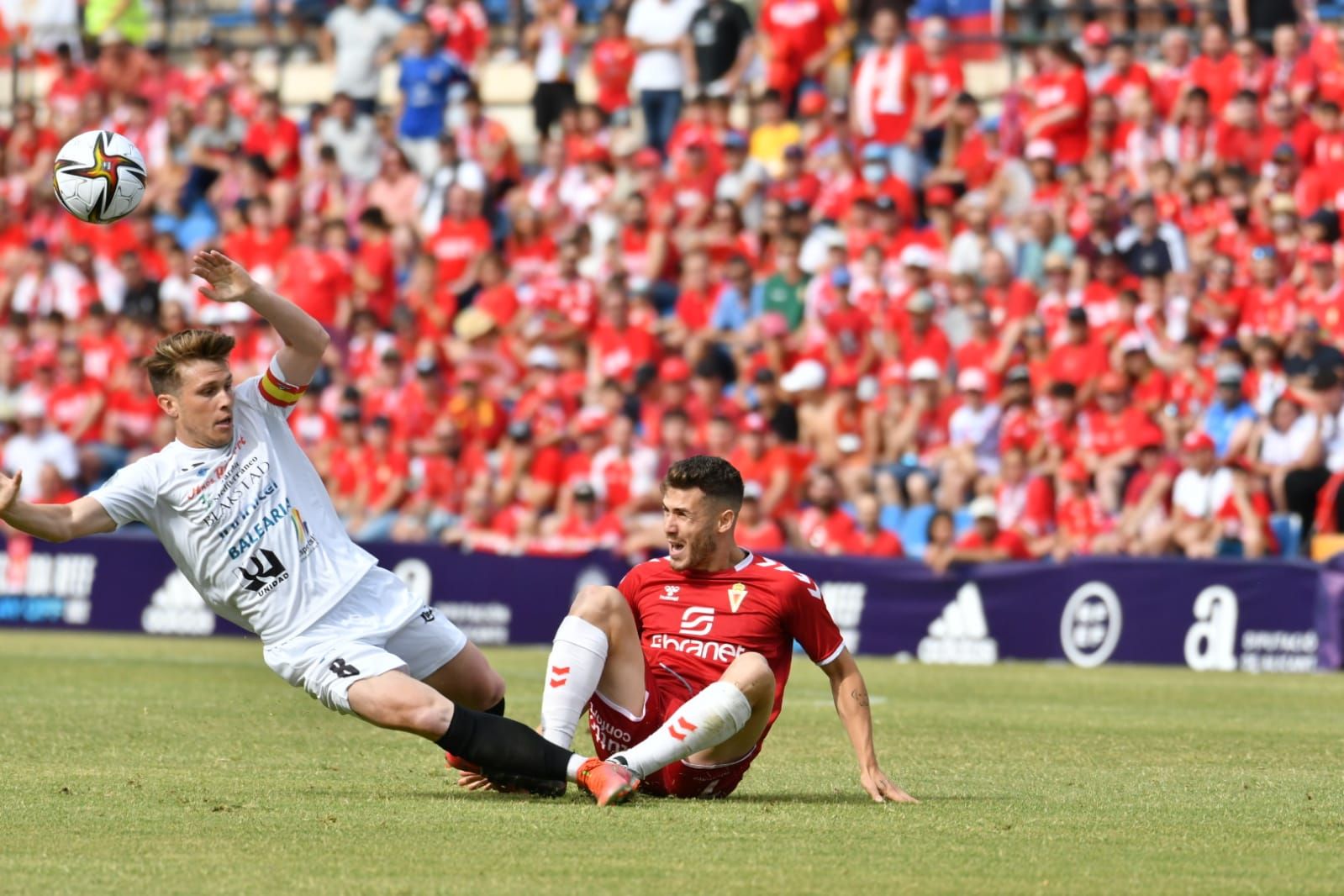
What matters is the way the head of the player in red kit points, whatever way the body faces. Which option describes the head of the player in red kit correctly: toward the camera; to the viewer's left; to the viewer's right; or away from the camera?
to the viewer's left

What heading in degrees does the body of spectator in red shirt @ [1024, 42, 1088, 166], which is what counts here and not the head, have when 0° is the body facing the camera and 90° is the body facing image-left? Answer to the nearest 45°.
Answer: approximately 45°

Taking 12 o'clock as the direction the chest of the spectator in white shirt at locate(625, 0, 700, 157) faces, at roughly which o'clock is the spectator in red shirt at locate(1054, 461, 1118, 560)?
The spectator in red shirt is roughly at 11 o'clock from the spectator in white shirt.

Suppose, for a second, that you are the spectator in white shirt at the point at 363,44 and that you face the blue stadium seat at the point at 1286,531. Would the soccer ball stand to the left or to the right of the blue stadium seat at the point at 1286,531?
right

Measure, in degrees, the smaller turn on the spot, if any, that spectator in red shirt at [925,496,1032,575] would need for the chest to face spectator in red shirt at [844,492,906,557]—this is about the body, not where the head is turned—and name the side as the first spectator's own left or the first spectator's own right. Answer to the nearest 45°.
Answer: approximately 135° to the first spectator's own right

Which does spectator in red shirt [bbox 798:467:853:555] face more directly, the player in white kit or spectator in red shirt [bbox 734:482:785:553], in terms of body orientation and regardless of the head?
the player in white kit

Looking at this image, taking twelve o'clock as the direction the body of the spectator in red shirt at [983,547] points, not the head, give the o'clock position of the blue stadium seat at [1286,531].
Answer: The blue stadium seat is roughly at 9 o'clock from the spectator in red shirt.
